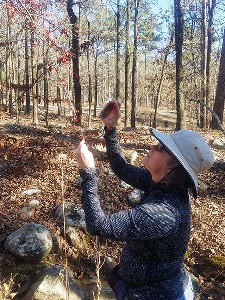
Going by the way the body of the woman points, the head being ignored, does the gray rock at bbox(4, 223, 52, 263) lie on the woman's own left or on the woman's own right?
on the woman's own right

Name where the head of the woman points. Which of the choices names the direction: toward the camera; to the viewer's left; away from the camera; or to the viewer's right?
to the viewer's left

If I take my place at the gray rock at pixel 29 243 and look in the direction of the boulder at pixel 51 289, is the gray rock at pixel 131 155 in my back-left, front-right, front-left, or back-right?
back-left

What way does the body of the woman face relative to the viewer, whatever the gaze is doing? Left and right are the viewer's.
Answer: facing to the left of the viewer

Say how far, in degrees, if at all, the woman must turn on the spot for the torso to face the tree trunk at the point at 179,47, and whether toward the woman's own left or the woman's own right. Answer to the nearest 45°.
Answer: approximately 90° to the woman's own right

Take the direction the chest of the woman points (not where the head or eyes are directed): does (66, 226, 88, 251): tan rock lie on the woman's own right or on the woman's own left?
on the woman's own right

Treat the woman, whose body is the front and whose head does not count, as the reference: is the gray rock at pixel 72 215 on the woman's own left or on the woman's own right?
on the woman's own right

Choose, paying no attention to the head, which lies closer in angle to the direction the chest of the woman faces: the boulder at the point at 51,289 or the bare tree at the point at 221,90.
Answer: the boulder
